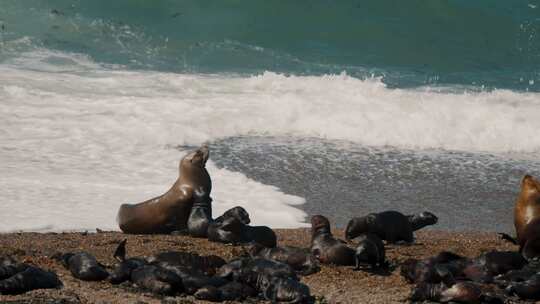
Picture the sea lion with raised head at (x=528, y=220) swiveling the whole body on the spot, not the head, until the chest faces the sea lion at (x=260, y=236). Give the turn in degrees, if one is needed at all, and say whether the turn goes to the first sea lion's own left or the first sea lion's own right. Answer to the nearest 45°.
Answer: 0° — it already faces it

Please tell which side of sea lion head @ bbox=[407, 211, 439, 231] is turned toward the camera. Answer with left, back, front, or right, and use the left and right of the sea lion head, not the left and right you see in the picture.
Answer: right

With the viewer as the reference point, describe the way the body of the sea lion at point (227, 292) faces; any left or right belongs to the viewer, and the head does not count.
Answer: facing to the left of the viewer

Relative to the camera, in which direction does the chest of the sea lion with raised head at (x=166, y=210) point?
to the viewer's right

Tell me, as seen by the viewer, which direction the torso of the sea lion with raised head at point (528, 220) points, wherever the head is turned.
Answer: to the viewer's left
